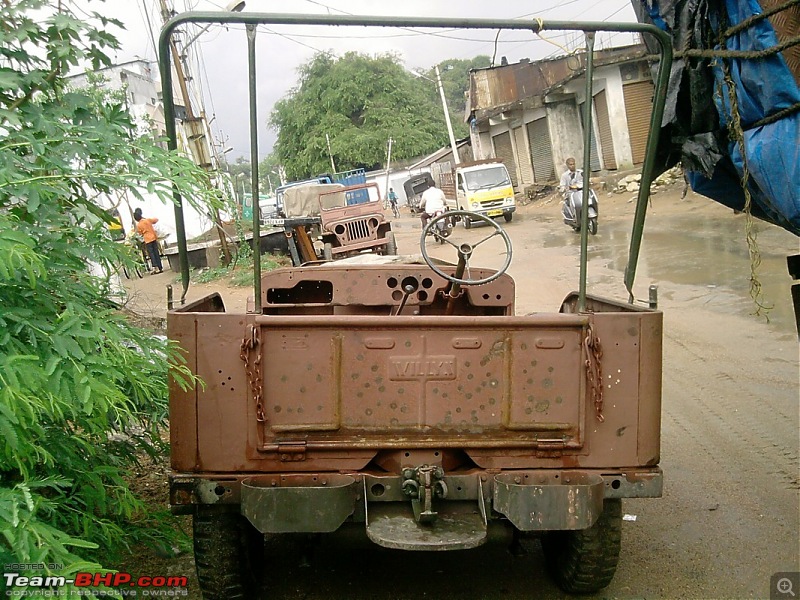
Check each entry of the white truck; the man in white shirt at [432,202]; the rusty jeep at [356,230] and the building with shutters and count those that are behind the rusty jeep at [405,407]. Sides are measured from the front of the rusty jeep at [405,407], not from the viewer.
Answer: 0

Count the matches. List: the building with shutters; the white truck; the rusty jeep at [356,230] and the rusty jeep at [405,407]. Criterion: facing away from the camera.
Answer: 1

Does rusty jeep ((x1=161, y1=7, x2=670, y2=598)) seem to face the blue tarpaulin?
no

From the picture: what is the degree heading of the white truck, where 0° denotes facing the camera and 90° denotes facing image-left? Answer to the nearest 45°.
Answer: approximately 315°

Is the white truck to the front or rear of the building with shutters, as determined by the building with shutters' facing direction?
to the front

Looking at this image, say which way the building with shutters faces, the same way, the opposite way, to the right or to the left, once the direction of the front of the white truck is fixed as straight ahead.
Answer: to the right

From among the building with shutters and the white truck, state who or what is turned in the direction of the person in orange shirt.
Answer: the building with shutters

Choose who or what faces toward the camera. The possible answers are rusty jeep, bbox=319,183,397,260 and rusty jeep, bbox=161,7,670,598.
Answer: rusty jeep, bbox=319,183,397,260

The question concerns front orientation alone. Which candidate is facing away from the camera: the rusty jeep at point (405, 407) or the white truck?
the rusty jeep

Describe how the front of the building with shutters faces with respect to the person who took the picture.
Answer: facing the viewer and to the left of the viewer

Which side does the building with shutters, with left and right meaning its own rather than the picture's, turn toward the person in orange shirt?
front

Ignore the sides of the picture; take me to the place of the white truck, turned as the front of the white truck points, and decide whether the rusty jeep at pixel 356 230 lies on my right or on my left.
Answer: on my right

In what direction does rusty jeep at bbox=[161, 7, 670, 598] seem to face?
away from the camera

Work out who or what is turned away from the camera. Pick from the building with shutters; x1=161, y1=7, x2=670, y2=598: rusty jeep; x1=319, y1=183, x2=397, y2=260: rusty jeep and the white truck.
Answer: x1=161, y1=7, x2=670, y2=598: rusty jeep

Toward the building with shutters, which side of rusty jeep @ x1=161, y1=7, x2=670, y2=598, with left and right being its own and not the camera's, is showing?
front

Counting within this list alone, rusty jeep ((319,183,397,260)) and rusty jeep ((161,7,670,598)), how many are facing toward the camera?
1

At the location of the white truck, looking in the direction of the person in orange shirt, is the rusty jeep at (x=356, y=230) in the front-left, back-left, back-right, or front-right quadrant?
front-left

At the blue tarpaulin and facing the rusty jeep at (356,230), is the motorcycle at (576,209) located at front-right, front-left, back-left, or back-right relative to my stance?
front-right

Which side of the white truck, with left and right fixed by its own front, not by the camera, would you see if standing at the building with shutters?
left

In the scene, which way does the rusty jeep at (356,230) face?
toward the camera

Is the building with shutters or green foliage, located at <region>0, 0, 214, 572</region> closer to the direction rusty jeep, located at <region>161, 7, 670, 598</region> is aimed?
the building with shutters

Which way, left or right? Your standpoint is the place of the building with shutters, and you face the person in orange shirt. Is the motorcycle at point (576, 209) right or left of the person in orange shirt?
left

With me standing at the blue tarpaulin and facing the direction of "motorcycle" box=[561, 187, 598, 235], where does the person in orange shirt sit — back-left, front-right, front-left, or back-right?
front-left

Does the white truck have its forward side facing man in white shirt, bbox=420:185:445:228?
no
